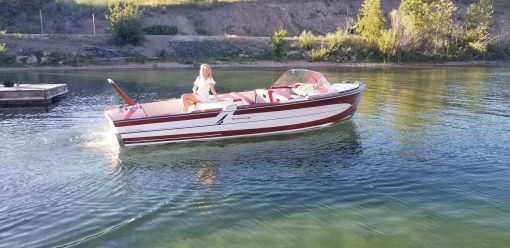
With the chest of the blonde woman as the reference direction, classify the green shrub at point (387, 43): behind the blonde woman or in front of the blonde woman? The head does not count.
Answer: behind

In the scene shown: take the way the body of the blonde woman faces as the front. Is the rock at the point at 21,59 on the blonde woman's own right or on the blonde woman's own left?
on the blonde woman's own right

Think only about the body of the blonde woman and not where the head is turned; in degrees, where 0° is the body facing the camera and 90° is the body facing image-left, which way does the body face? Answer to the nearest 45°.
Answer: approximately 45°

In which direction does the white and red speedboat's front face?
to the viewer's right

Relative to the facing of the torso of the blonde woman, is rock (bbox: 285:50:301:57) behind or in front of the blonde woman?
behind

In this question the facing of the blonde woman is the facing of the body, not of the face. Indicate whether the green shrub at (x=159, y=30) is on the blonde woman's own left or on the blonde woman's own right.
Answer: on the blonde woman's own right

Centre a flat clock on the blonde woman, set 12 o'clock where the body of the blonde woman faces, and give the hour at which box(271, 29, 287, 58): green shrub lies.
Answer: The green shrub is roughly at 5 o'clock from the blonde woman.

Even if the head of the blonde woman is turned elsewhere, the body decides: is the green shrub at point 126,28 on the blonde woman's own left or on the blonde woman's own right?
on the blonde woman's own right

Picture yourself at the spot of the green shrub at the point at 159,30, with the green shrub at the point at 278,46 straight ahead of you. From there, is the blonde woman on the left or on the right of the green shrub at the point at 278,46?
right

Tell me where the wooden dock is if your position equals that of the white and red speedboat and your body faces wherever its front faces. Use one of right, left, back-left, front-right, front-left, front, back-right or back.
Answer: back-left

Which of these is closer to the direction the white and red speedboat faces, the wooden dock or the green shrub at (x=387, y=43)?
the green shrub
